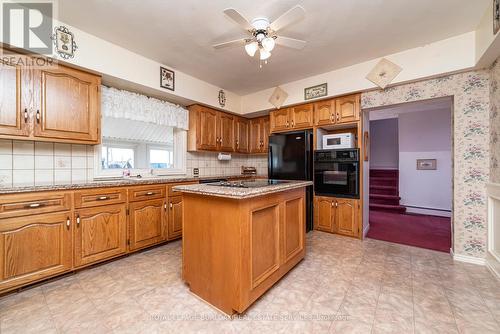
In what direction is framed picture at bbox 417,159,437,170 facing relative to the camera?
toward the camera

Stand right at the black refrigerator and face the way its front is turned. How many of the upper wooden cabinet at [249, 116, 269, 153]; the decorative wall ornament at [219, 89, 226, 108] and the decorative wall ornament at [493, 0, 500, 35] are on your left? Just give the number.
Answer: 1

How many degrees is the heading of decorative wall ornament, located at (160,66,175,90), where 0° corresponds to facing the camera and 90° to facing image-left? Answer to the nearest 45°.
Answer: approximately 315°

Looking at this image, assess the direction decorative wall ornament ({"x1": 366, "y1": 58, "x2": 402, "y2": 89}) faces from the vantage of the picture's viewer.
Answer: facing the viewer

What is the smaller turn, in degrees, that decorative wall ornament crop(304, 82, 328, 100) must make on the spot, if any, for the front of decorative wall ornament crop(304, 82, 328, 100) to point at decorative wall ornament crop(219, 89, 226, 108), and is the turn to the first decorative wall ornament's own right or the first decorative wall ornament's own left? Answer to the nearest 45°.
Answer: approximately 45° to the first decorative wall ornament's own right

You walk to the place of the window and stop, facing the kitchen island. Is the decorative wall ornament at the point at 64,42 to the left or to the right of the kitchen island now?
right

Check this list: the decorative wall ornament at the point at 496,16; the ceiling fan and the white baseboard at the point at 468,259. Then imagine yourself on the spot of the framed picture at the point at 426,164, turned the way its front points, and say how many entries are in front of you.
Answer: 3

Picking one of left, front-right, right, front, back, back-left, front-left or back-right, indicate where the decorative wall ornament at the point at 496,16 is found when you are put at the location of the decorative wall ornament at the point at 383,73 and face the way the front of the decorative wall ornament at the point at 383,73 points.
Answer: front-left

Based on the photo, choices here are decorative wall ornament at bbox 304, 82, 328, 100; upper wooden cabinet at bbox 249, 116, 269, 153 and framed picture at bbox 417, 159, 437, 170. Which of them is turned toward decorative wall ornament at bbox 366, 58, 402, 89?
the framed picture

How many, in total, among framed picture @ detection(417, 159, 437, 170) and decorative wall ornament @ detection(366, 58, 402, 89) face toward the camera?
2

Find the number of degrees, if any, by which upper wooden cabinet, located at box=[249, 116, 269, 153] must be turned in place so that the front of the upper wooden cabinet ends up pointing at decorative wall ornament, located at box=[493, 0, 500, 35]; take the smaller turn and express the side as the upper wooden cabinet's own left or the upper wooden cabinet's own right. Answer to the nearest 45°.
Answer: approximately 90° to the upper wooden cabinet's own left

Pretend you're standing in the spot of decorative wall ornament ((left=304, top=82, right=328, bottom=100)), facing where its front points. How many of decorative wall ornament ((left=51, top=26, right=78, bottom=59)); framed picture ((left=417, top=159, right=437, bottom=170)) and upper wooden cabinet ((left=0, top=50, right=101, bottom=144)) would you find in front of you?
2
